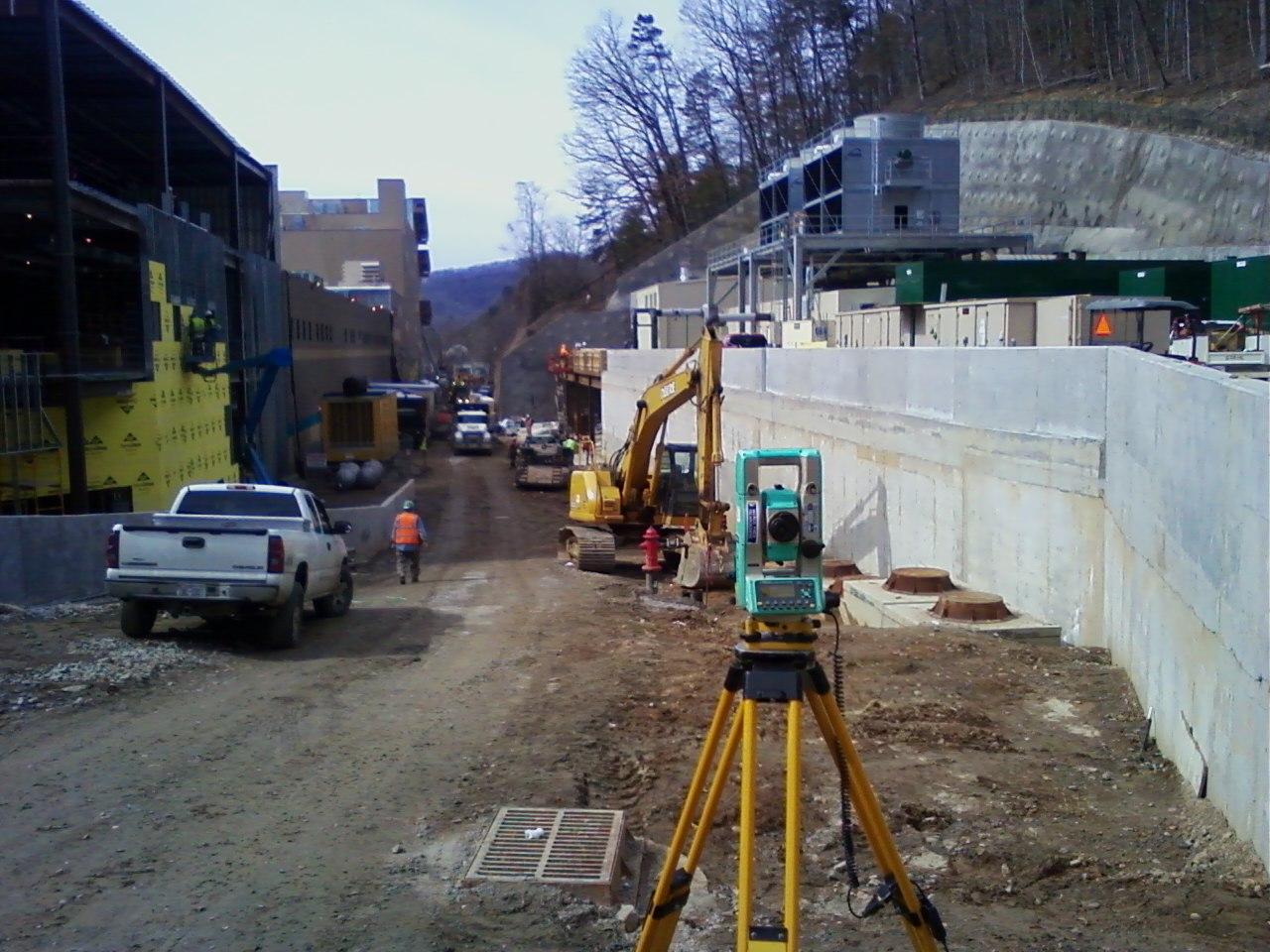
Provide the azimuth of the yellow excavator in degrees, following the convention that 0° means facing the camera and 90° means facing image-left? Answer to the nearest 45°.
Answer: approximately 315°

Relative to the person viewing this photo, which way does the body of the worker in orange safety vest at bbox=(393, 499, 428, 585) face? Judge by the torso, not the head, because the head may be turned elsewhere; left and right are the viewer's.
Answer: facing away from the viewer

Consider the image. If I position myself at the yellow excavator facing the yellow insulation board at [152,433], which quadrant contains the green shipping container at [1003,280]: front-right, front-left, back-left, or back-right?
back-right

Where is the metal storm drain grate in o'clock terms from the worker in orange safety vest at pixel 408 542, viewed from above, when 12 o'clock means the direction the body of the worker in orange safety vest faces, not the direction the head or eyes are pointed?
The metal storm drain grate is roughly at 6 o'clock from the worker in orange safety vest.

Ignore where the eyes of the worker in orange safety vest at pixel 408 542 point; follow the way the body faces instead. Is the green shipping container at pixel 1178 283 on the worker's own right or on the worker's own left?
on the worker's own right

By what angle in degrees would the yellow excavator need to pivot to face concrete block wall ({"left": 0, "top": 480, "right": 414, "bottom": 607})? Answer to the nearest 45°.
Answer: approximately 90° to its right

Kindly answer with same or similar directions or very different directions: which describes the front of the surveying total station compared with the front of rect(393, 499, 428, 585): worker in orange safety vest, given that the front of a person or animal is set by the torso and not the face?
very different directions

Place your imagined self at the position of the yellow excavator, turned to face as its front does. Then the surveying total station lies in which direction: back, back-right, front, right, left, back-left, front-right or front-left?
front-right

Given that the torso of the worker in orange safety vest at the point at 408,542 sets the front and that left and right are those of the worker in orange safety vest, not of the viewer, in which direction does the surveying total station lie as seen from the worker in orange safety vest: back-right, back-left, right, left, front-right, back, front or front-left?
back

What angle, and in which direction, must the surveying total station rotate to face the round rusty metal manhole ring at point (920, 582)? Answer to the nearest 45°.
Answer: approximately 180°

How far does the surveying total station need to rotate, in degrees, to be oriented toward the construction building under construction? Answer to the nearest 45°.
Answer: approximately 135° to its right
